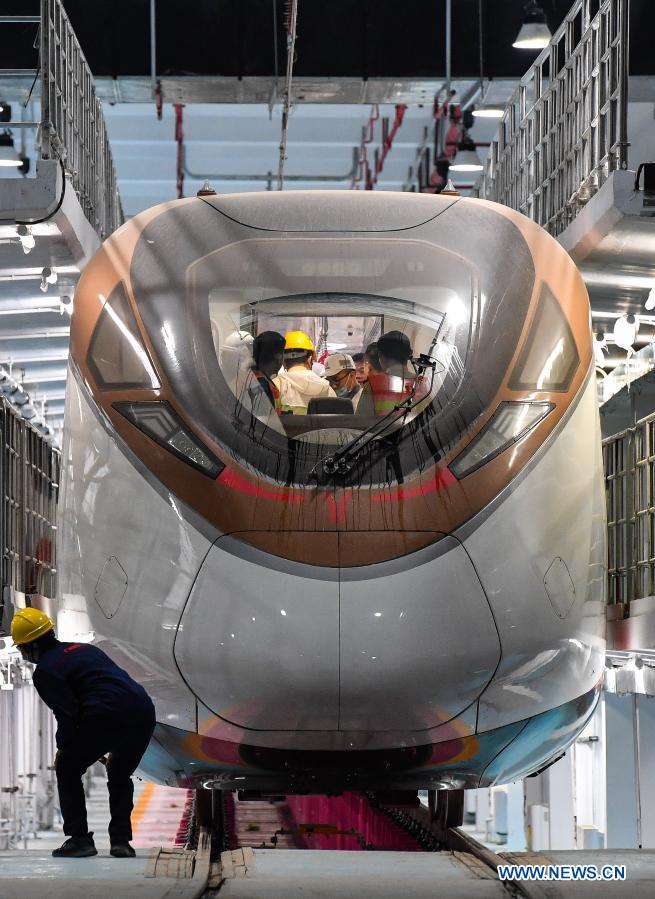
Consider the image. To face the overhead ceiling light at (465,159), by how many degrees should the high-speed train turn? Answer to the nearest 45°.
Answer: approximately 180°

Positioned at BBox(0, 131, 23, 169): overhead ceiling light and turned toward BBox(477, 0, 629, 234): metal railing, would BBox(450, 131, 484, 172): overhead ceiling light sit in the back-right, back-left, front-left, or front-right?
front-left

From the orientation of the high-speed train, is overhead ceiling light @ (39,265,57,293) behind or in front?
behind

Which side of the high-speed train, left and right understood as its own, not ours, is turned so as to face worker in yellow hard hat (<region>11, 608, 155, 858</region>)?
front

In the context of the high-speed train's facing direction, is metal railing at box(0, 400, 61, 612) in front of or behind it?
behind

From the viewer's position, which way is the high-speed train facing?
facing the viewer
